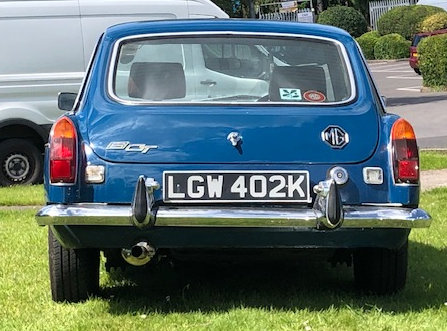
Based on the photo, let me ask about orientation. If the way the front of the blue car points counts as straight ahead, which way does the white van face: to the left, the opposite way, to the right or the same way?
to the right

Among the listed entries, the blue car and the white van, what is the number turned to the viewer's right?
1

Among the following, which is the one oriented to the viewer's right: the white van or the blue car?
the white van

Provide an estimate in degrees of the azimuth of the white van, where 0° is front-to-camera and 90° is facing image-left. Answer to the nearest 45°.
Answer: approximately 270°

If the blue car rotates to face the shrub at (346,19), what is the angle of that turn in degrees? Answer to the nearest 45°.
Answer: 0° — it already faces it

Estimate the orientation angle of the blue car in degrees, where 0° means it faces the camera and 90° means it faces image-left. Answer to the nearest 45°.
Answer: approximately 180°

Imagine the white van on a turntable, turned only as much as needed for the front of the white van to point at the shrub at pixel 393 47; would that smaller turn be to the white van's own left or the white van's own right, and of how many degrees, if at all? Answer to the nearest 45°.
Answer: approximately 45° to the white van's own left
